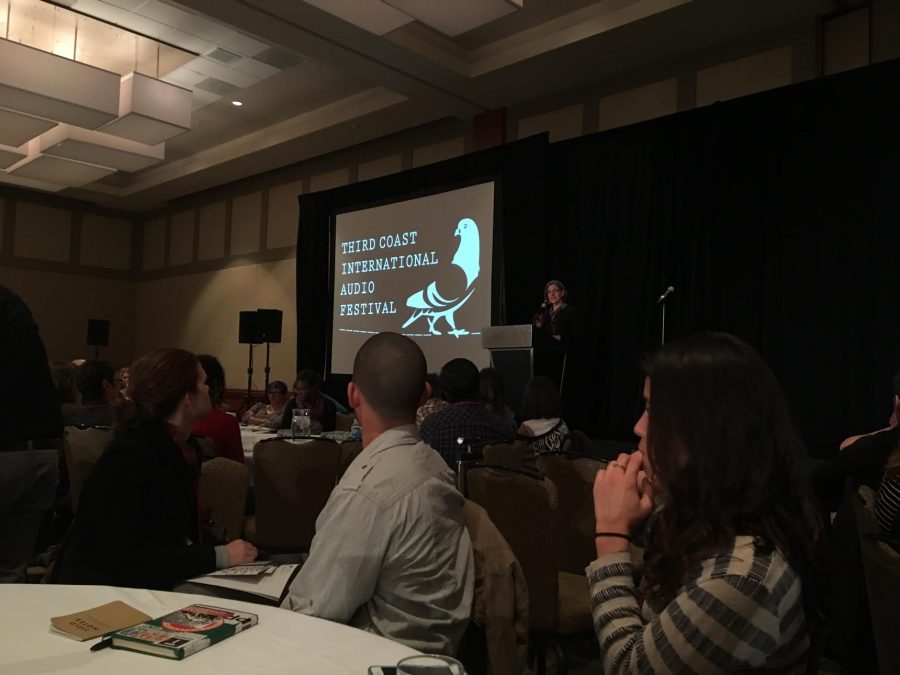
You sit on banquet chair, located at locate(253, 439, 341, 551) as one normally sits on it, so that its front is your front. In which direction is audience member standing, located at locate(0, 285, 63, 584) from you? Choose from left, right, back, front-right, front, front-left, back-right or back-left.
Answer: back-left

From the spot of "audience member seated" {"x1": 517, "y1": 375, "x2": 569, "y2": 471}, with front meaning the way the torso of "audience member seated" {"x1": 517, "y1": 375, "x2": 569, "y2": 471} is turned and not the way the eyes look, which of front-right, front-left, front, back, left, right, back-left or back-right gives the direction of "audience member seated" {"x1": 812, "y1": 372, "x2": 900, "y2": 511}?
back-right

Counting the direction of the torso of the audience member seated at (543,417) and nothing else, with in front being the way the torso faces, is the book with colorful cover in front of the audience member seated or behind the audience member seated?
behind

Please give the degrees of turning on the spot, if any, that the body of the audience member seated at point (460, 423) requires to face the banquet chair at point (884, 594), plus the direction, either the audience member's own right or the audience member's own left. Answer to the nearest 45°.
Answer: approximately 135° to the audience member's own right

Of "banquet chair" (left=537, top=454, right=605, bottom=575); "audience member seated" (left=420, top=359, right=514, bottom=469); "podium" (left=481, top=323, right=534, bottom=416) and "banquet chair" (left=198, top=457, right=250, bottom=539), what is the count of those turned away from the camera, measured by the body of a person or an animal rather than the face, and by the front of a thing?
3

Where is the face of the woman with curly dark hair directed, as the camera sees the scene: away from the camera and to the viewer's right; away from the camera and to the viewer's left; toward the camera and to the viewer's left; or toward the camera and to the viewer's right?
away from the camera and to the viewer's left

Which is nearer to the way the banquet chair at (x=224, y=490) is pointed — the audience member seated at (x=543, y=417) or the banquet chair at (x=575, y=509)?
the audience member seated

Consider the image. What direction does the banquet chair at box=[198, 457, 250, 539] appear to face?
away from the camera

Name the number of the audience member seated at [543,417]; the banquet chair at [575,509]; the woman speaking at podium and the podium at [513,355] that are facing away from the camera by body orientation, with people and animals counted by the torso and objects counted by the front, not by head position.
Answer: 2

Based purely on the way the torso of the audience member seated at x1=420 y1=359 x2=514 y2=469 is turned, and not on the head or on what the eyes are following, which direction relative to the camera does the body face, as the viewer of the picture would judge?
away from the camera

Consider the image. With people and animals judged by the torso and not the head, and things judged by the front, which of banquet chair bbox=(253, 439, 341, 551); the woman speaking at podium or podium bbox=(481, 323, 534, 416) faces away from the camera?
the banquet chair

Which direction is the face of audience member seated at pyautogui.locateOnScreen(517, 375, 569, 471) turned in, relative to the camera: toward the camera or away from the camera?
away from the camera

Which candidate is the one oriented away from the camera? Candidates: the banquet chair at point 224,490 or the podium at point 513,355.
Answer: the banquet chair
